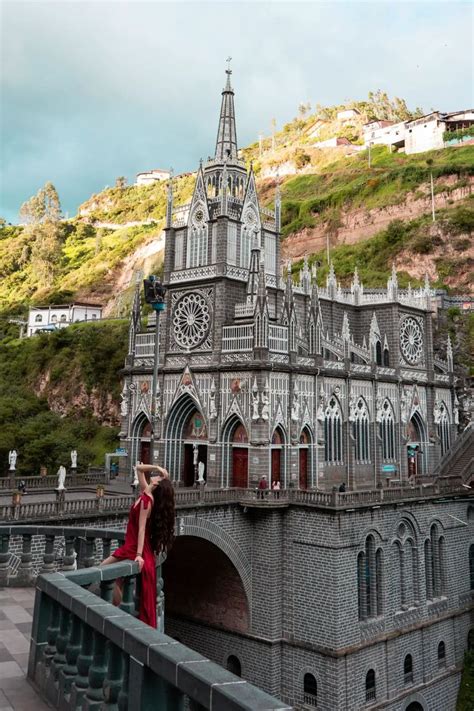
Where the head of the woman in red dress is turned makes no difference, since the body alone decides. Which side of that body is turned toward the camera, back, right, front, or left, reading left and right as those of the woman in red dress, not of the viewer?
left

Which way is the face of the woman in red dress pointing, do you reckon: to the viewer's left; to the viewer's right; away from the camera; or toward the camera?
to the viewer's left

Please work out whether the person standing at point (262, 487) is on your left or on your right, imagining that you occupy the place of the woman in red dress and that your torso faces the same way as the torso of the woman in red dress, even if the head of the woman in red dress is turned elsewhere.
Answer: on your right
